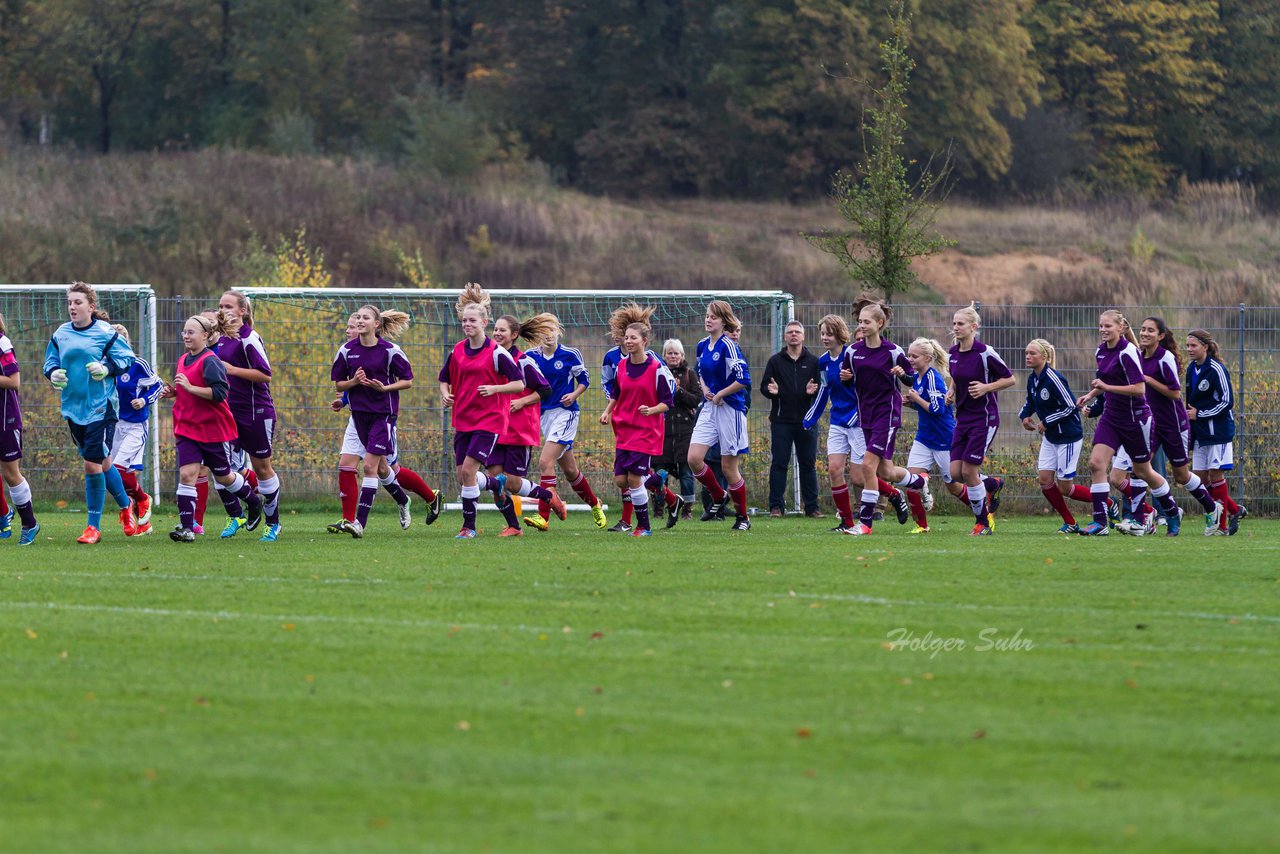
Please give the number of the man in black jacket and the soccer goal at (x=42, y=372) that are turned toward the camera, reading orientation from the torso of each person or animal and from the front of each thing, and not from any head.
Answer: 2

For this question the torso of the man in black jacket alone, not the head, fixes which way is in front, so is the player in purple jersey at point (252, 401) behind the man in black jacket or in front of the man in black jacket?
in front

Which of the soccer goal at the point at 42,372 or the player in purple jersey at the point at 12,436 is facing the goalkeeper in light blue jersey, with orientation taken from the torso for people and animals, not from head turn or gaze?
the soccer goal

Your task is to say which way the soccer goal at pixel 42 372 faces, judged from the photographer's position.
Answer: facing the viewer

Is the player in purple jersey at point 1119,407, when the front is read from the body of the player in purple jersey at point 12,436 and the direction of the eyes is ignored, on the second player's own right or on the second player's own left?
on the second player's own left

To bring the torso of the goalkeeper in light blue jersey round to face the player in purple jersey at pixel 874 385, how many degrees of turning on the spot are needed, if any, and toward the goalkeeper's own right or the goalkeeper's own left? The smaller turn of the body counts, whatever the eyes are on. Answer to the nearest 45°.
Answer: approximately 135° to the goalkeeper's own left

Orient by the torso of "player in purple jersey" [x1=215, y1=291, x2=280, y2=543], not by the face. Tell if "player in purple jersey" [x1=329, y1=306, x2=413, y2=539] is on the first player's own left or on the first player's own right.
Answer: on the first player's own left

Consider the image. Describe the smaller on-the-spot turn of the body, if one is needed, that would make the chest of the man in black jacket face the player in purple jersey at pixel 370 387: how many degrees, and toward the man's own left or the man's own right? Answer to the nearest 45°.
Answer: approximately 45° to the man's own right

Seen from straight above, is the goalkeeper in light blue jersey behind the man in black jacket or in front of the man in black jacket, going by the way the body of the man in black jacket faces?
in front

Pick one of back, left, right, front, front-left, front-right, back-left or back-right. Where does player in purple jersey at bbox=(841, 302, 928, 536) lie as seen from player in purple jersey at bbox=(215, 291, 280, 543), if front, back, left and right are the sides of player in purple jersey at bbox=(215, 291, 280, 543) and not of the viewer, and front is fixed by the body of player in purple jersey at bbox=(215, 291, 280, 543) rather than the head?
back-left

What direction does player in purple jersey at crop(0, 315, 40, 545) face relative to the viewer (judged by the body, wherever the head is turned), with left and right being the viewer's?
facing the viewer and to the left of the viewer

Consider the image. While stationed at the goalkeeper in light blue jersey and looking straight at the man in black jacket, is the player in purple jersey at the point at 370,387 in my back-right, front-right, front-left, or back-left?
front-right
